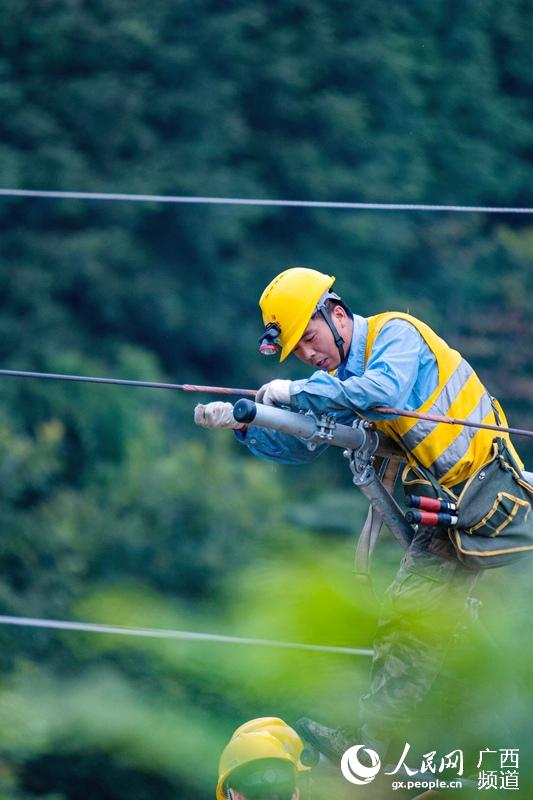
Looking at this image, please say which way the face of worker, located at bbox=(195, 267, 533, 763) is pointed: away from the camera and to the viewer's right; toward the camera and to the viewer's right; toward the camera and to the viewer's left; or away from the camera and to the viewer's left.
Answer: toward the camera and to the viewer's left

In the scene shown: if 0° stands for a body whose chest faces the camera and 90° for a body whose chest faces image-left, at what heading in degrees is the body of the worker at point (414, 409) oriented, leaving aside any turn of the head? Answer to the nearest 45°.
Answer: approximately 90°
